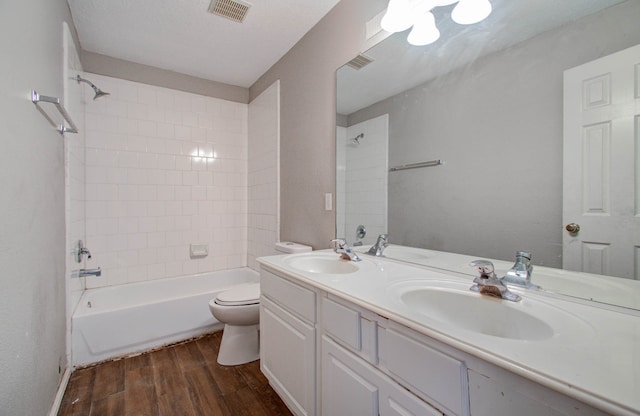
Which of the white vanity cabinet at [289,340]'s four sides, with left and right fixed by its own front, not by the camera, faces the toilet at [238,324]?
right

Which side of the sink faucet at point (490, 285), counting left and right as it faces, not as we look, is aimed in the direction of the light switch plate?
right

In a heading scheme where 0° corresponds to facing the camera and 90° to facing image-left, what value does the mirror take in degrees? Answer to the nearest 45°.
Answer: approximately 45°

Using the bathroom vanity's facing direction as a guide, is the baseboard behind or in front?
in front

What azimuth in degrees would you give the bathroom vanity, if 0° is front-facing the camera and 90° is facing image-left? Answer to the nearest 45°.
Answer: approximately 45°

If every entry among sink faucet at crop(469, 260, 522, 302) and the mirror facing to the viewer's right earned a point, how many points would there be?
0
